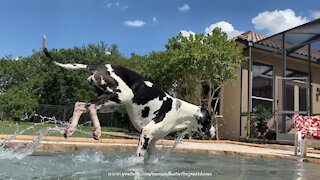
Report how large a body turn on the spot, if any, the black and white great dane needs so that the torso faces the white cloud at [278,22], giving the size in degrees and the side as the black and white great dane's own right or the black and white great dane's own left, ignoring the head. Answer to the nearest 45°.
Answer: approximately 45° to the black and white great dane's own left

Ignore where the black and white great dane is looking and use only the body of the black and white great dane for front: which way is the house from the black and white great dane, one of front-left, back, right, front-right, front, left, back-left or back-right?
front-left

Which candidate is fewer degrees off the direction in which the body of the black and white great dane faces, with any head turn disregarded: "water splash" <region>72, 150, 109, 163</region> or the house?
the house

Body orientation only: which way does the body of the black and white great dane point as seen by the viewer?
to the viewer's right

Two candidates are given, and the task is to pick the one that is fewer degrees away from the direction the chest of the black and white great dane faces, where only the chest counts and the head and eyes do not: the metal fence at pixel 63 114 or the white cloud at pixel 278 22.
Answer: the white cloud
